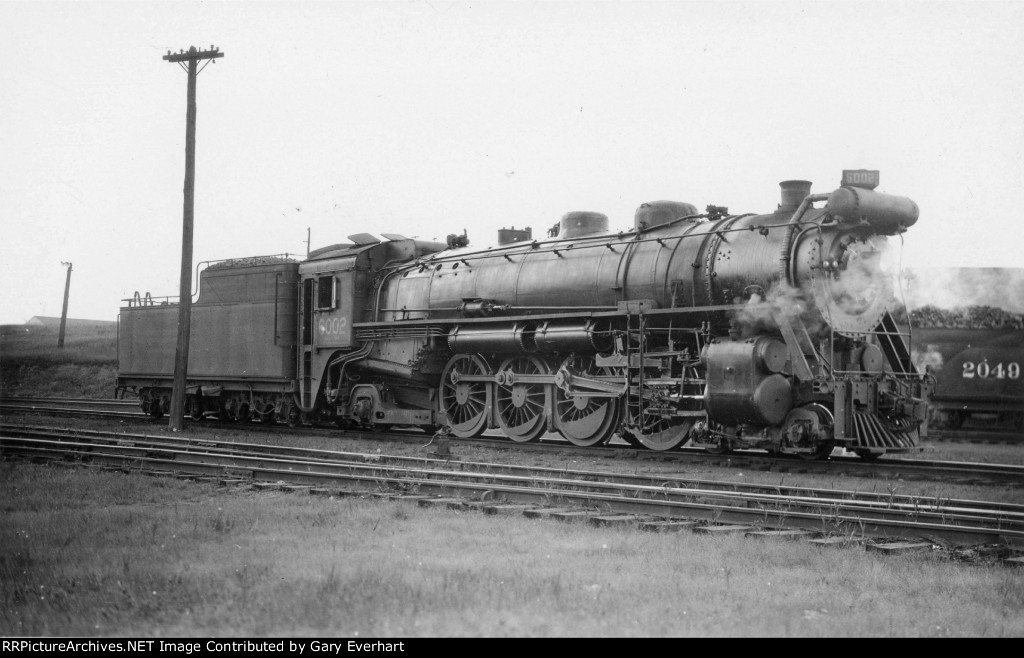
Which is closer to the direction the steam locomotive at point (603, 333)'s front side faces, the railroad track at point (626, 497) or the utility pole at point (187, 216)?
the railroad track

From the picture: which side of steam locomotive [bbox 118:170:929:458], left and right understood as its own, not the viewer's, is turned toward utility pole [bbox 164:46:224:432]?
back

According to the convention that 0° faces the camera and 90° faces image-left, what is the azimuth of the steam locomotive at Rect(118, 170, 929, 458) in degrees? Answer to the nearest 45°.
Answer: approximately 315°
